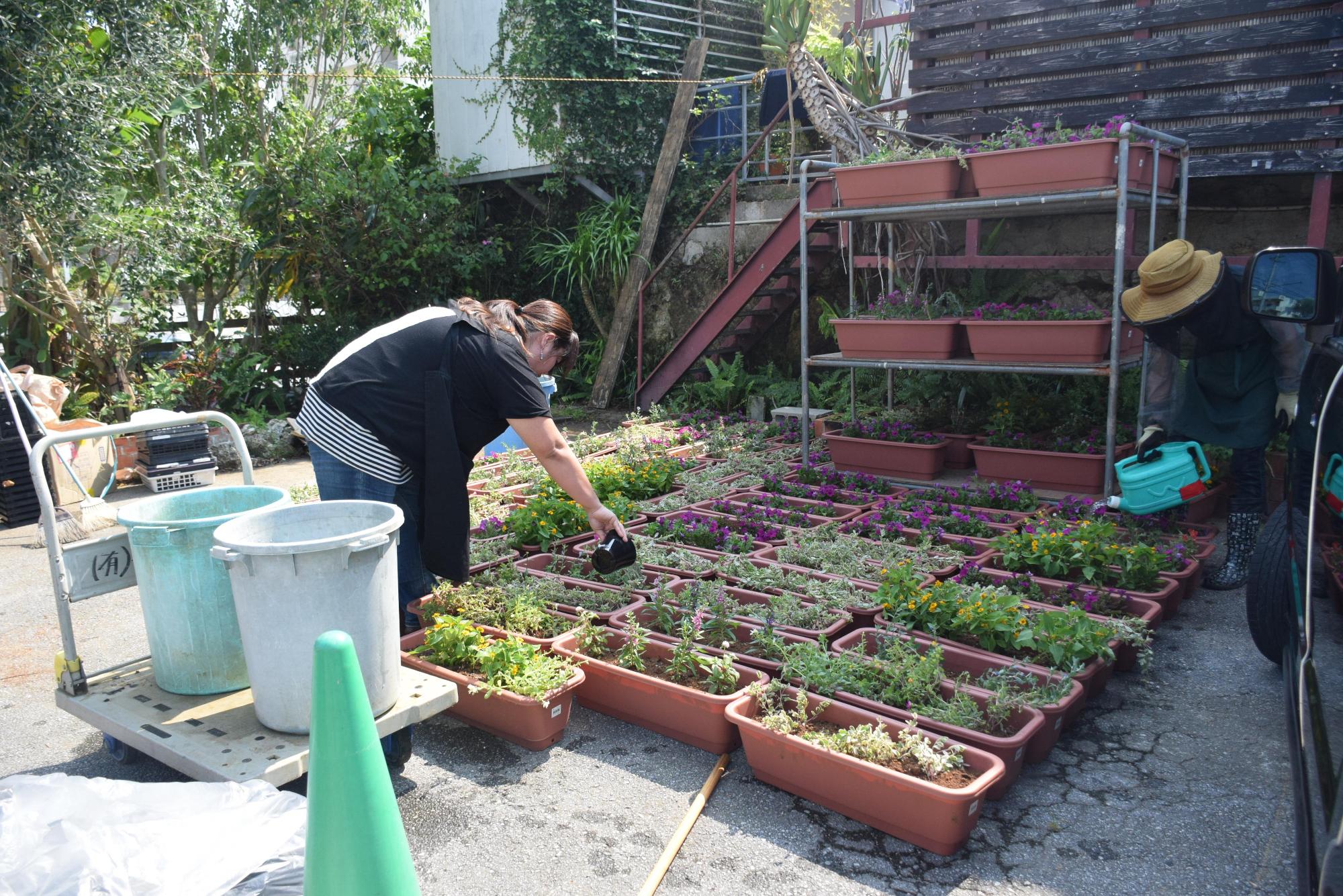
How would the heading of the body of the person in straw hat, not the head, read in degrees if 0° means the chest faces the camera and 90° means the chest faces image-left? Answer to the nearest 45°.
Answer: approximately 45°

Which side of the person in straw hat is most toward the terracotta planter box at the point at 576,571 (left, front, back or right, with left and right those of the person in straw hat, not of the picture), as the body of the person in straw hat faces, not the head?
front

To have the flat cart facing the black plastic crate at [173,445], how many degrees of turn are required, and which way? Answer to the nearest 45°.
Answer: approximately 135° to its left

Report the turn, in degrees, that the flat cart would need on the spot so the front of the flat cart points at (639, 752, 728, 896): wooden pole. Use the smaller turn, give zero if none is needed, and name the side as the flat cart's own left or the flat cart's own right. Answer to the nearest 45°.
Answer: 0° — it already faces it

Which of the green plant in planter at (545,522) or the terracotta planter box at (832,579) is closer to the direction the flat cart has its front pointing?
the terracotta planter box

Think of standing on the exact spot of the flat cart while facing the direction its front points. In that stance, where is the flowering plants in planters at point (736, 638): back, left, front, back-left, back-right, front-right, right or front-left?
front-left

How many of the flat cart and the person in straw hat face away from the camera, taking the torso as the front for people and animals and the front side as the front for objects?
0

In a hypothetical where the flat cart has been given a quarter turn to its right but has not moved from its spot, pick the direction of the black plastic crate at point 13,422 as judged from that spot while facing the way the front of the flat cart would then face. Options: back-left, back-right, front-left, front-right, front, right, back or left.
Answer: back-right

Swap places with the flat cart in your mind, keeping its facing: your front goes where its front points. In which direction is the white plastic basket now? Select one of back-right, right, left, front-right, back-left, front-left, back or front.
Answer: back-left

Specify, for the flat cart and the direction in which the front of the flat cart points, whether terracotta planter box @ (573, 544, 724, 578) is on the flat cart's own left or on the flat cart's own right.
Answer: on the flat cart's own left

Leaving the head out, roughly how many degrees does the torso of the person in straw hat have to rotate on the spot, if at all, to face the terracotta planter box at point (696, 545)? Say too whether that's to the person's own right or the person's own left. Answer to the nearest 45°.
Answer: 0° — they already face it

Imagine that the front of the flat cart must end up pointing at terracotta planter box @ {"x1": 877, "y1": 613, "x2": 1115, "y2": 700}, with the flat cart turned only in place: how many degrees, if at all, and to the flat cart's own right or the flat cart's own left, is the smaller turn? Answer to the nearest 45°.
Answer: approximately 45° to the flat cart's own left

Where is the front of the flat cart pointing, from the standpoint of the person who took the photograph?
facing the viewer and to the right of the viewer

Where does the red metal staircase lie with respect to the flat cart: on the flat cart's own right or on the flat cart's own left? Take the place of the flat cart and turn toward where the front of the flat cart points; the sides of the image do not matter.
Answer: on the flat cart's own left
